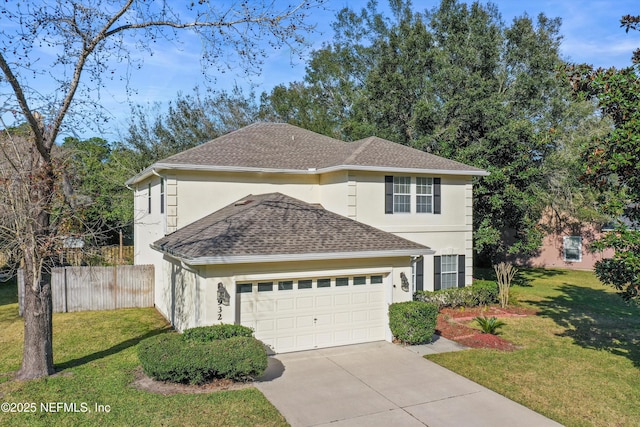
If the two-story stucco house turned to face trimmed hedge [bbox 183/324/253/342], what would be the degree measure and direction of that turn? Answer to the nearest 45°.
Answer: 0° — it already faces it

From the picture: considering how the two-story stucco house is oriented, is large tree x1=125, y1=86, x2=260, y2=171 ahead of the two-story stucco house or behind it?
behind

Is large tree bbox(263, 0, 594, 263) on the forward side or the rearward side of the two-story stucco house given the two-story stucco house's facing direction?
on the rearward side

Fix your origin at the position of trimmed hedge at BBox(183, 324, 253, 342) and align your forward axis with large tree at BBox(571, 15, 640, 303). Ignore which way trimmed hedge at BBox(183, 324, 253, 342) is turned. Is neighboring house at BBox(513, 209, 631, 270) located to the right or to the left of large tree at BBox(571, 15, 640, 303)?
left

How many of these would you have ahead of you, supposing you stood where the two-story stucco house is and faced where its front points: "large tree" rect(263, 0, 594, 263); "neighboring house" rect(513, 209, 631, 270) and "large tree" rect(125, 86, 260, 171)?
0

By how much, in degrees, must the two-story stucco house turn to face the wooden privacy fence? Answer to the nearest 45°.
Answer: approximately 90° to its right

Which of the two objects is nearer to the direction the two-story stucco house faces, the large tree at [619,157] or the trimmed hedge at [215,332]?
the trimmed hedge

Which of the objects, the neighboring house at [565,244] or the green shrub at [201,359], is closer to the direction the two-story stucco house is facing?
the green shrub

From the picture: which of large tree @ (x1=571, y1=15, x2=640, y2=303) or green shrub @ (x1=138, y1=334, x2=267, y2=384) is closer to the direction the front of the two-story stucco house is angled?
the green shrub

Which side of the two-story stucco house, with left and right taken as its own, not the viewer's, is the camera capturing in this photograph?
front

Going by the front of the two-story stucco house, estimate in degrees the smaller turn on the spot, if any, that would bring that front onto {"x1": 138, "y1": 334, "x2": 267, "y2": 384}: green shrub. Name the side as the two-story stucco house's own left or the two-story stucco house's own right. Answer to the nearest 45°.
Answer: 0° — it already faces it

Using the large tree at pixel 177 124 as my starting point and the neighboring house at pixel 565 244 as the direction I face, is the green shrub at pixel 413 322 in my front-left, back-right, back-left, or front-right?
front-right

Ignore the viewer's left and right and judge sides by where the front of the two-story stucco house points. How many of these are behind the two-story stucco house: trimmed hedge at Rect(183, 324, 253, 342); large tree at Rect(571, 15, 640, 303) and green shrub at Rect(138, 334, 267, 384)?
0

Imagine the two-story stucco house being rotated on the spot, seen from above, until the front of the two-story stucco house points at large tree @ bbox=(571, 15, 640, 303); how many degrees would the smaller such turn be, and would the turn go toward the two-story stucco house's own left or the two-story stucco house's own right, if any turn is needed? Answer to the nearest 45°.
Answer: approximately 45° to the two-story stucco house's own left
